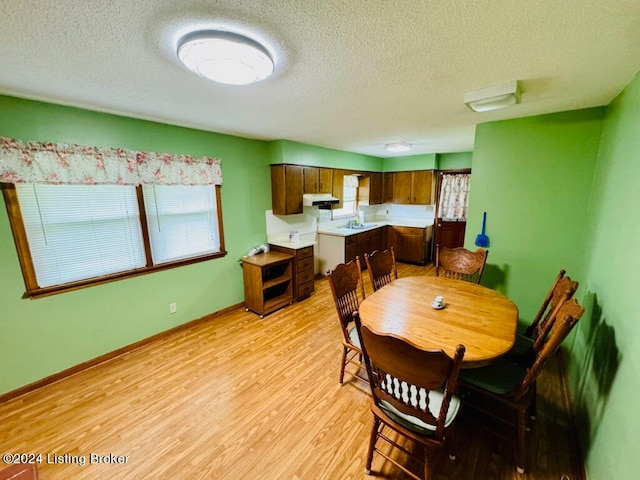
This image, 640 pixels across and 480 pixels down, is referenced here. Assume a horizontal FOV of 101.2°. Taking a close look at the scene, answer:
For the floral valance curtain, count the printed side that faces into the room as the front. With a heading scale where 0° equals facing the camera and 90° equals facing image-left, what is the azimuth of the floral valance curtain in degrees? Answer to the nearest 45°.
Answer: approximately 315°

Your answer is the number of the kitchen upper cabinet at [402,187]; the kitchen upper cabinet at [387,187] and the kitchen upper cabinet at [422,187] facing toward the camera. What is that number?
3

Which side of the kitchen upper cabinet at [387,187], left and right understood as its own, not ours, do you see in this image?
front

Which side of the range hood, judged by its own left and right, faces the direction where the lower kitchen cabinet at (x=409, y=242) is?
left

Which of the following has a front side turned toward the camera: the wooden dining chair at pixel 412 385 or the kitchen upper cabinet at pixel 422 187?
the kitchen upper cabinet

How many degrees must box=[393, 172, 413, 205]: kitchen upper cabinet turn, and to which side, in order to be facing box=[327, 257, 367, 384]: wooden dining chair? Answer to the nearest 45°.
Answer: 0° — it already faces it

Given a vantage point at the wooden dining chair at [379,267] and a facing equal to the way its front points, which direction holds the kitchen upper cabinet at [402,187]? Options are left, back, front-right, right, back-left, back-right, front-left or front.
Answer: back-left

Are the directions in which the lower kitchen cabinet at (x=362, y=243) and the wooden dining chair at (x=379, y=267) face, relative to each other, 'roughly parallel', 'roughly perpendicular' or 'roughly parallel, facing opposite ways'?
roughly parallel

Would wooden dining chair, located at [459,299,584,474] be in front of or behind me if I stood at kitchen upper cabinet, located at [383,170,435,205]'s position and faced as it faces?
in front

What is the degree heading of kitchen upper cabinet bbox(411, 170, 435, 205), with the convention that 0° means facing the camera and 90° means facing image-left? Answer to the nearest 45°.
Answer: approximately 0°

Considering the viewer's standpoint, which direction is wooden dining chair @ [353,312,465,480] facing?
facing away from the viewer and to the right of the viewer

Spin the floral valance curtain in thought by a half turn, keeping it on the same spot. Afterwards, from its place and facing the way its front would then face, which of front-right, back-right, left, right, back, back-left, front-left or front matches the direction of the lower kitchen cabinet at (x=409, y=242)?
back-right

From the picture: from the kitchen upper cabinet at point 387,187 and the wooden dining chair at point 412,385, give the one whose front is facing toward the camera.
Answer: the kitchen upper cabinet

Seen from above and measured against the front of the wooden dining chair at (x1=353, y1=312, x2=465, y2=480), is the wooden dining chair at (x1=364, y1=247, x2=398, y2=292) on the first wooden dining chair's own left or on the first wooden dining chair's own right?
on the first wooden dining chair's own left

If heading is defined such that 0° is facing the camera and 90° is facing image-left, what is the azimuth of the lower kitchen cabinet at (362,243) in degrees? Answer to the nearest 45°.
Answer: approximately 315°

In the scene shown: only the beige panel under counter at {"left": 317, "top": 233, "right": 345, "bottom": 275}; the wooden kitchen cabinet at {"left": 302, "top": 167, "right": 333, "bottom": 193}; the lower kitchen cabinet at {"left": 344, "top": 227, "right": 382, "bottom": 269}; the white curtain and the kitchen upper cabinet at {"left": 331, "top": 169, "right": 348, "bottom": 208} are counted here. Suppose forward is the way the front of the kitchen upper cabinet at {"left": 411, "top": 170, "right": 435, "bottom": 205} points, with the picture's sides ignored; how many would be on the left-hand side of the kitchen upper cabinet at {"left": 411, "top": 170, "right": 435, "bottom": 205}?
1

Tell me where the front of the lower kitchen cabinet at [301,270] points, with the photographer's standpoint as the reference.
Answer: facing the viewer and to the right of the viewer
